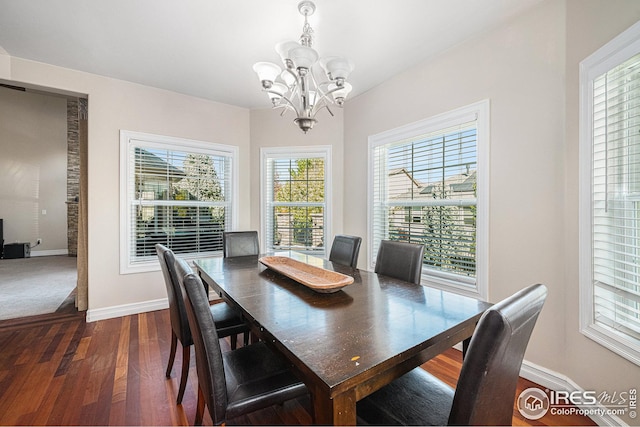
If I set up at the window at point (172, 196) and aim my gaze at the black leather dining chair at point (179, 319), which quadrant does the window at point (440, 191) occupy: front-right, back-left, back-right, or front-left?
front-left

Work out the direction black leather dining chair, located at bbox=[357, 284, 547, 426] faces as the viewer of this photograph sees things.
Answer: facing away from the viewer and to the left of the viewer

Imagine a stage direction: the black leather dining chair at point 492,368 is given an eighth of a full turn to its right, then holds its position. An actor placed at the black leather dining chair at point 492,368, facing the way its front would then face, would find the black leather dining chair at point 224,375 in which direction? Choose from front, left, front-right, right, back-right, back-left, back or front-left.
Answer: left

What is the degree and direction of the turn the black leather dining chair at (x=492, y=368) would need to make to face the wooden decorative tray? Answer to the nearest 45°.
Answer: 0° — it already faces it

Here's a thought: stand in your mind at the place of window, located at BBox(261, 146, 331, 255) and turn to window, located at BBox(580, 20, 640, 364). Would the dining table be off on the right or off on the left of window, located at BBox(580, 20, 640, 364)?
right

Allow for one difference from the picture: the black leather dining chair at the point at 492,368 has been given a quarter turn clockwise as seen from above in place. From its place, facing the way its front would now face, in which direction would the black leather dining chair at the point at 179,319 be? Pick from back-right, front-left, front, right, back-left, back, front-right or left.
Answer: back-left

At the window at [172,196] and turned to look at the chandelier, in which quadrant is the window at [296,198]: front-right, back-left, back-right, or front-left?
front-left

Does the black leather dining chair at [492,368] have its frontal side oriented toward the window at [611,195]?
no

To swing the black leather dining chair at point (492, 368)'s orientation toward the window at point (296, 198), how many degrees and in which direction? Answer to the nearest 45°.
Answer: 0° — it already faces it

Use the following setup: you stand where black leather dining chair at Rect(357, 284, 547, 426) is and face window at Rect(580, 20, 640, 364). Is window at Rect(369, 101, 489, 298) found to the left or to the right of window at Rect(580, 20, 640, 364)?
left

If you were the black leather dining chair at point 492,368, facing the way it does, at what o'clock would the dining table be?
The dining table is roughly at 11 o'clock from the black leather dining chair.
